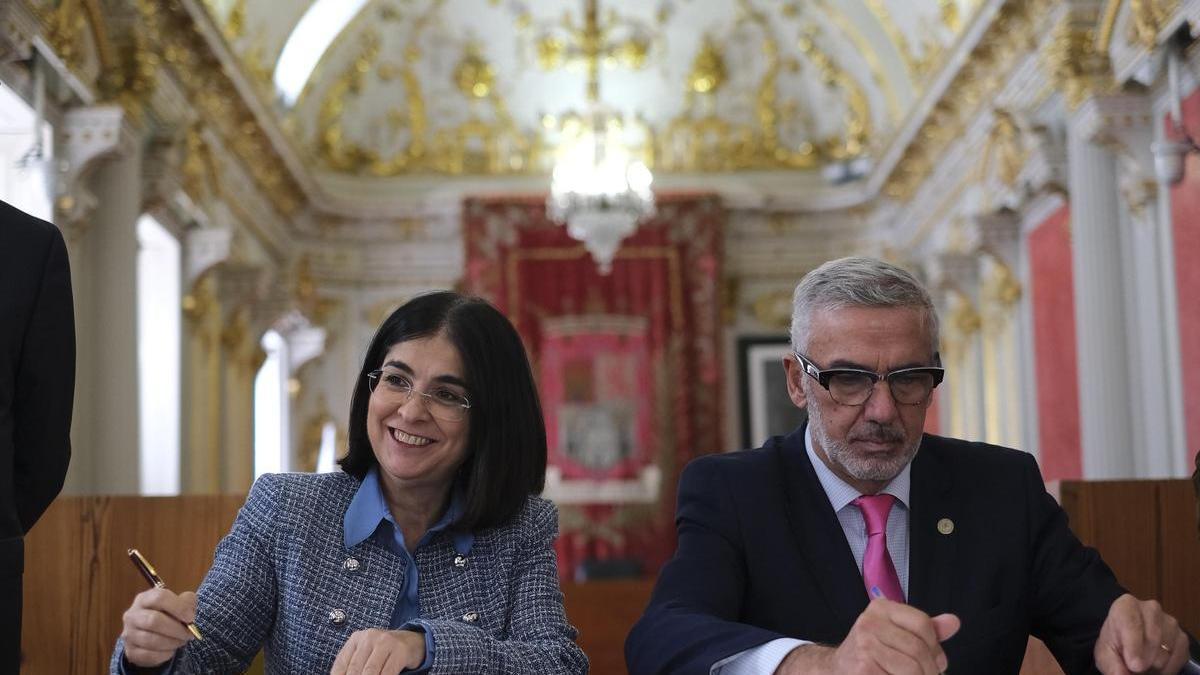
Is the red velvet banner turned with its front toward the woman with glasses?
yes

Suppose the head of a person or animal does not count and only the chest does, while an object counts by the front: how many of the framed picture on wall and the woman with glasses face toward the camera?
2

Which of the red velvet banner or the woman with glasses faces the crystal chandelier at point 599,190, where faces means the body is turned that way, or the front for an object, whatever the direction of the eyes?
the red velvet banner

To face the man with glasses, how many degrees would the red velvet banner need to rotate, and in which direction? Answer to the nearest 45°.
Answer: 0° — it already faces them

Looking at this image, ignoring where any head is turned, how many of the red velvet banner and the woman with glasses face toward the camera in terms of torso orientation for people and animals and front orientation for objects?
2

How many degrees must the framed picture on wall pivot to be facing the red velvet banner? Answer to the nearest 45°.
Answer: approximately 90° to its right

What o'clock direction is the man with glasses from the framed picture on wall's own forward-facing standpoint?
The man with glasses is roughly at 12 o'clock from the framed picture on wall.

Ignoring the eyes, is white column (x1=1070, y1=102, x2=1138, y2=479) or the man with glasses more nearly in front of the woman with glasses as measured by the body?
the man with glasses

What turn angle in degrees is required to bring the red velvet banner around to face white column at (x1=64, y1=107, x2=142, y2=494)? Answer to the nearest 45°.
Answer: approximately 45° to its right
